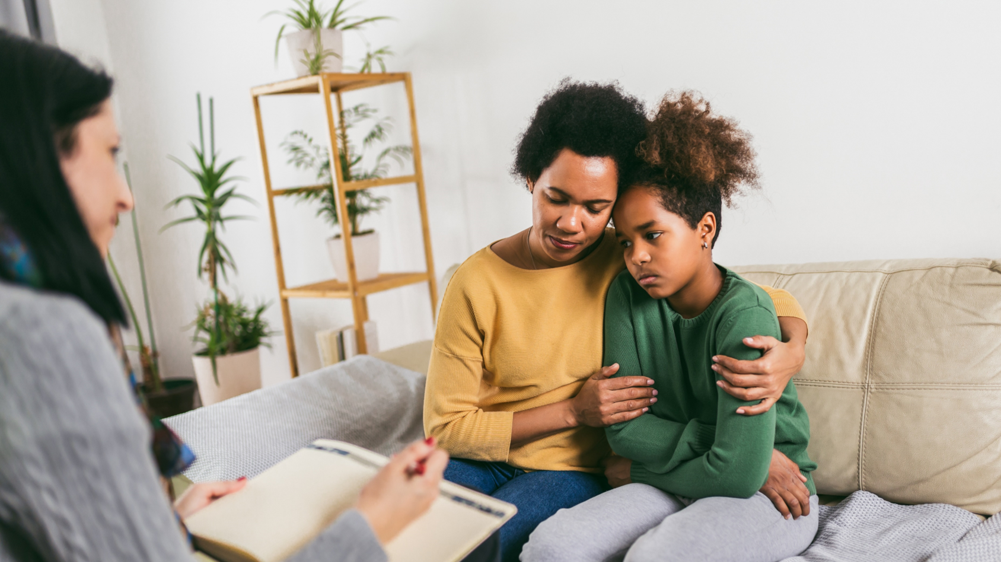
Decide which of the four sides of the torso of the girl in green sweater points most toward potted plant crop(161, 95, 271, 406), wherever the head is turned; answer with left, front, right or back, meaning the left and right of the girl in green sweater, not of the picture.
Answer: right

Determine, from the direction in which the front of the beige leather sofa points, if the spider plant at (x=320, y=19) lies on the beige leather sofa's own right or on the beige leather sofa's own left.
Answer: on the beige leather sofa's own right

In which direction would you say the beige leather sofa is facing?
toward the camera

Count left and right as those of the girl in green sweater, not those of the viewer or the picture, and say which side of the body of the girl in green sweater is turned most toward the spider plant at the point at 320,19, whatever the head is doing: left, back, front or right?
right

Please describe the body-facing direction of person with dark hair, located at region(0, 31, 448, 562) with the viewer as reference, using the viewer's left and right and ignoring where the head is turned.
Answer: facing away from the viewer and to the right of the viewer

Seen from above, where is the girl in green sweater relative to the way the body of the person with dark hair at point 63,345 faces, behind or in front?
in front

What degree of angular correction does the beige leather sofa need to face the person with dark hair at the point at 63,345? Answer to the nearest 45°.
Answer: approximately 45° to its right

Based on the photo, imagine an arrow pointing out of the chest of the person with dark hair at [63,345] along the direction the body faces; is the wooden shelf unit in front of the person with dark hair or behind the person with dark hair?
in front

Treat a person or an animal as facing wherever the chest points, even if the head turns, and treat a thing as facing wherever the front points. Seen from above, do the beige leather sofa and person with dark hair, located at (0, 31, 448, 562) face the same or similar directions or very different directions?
very different directions

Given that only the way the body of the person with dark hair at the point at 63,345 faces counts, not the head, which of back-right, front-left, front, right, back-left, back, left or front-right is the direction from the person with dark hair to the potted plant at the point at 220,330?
front-left

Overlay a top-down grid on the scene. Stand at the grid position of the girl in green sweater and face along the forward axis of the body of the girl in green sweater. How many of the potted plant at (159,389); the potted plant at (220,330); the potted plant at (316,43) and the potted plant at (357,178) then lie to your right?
4

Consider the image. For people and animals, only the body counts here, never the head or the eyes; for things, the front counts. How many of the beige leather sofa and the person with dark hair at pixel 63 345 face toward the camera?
1
